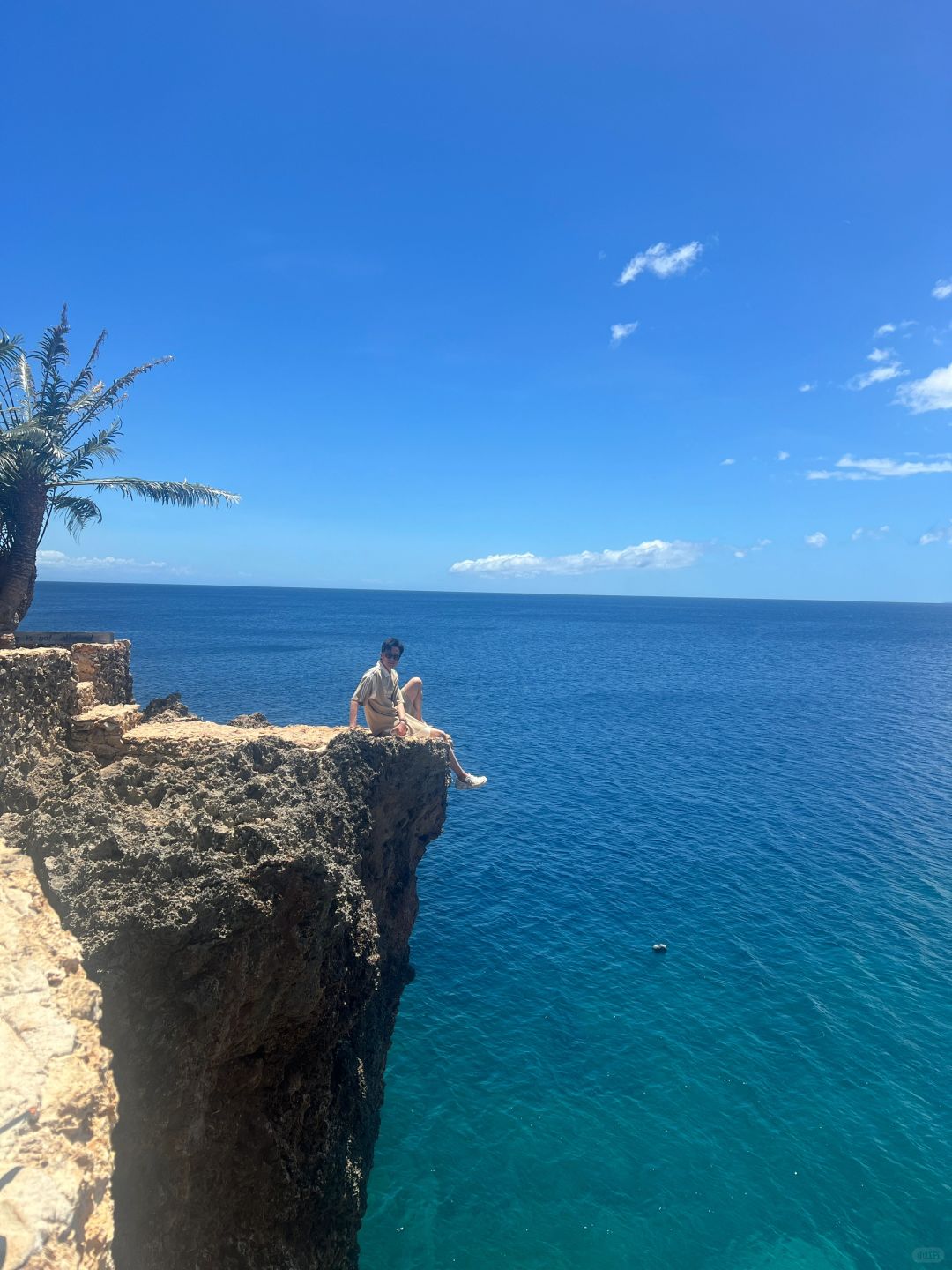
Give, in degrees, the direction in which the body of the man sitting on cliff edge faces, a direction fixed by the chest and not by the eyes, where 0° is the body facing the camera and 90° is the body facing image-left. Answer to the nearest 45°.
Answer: approximately 315°
